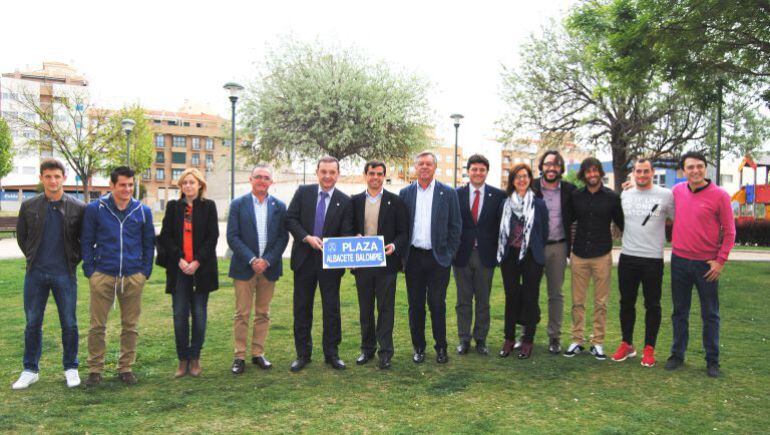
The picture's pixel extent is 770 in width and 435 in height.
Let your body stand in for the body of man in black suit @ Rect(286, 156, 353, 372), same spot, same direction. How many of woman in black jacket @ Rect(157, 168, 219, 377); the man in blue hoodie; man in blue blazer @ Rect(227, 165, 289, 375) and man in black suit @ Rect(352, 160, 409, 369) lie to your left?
1

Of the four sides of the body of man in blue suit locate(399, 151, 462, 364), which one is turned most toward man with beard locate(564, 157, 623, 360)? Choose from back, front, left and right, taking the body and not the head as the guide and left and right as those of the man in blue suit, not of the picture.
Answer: left

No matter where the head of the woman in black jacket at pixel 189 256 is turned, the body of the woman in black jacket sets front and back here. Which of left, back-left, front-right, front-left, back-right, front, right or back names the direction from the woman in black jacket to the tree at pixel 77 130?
back

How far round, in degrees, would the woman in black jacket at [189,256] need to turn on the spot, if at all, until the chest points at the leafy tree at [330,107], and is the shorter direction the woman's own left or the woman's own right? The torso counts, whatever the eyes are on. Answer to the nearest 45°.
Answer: approximately 180°

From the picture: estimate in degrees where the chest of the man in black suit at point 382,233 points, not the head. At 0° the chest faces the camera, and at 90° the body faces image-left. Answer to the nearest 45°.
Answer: approximately 0°

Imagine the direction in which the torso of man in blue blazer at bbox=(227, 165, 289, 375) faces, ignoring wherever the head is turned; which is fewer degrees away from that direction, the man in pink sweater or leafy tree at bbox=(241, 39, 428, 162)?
the man in pink sweater

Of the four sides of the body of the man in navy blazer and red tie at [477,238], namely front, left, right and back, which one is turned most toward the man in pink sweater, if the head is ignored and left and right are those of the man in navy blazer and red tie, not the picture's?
left

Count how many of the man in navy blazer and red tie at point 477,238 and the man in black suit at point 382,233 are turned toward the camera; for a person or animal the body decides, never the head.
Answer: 2
